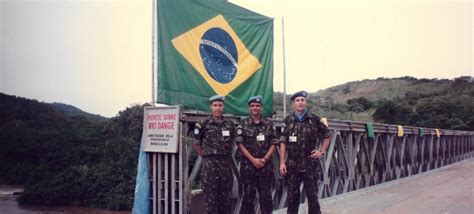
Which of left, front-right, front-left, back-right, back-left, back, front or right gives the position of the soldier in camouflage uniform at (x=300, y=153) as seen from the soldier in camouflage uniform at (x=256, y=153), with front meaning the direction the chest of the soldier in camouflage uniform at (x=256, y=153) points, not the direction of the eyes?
left

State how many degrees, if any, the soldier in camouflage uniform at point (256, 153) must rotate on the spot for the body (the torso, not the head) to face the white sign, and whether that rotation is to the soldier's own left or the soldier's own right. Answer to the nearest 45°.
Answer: approximately 90° to the soldier's own right

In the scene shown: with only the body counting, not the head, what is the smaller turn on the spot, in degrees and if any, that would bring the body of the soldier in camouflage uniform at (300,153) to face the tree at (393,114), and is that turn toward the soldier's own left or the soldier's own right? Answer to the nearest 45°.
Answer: approximately 180°

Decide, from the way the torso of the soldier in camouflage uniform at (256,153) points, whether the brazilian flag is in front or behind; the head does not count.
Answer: behind

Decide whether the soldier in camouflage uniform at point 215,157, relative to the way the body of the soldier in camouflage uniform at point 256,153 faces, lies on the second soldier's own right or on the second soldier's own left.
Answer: on the second soldier's own right

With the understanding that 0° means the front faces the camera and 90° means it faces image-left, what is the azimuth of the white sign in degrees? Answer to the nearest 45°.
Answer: approximately 0°

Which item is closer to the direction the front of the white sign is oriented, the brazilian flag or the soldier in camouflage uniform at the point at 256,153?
the soldier in camouflage uniform

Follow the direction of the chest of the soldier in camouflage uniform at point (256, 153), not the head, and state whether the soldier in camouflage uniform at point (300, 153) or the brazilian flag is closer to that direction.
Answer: the soldier in camouflage uniform

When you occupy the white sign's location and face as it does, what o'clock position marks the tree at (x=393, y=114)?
The tree is roughly at 7 o'clock from the white sign.

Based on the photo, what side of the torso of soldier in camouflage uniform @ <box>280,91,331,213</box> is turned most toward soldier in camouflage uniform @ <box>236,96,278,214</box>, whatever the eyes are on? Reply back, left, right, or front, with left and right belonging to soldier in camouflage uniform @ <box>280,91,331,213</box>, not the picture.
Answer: right
